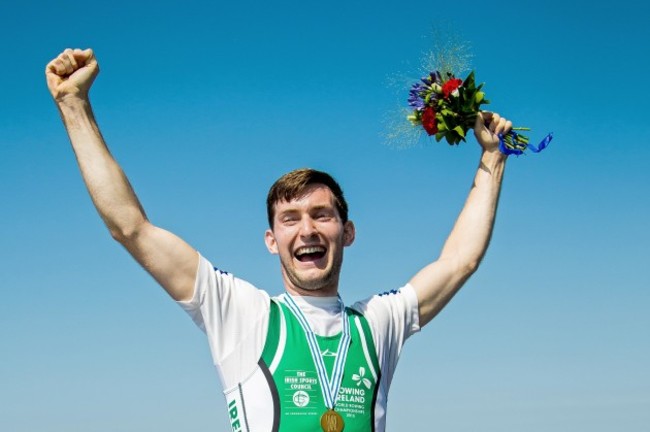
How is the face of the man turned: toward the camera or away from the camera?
toward the camera

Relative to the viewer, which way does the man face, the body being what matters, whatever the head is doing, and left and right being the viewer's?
facing the viewer
